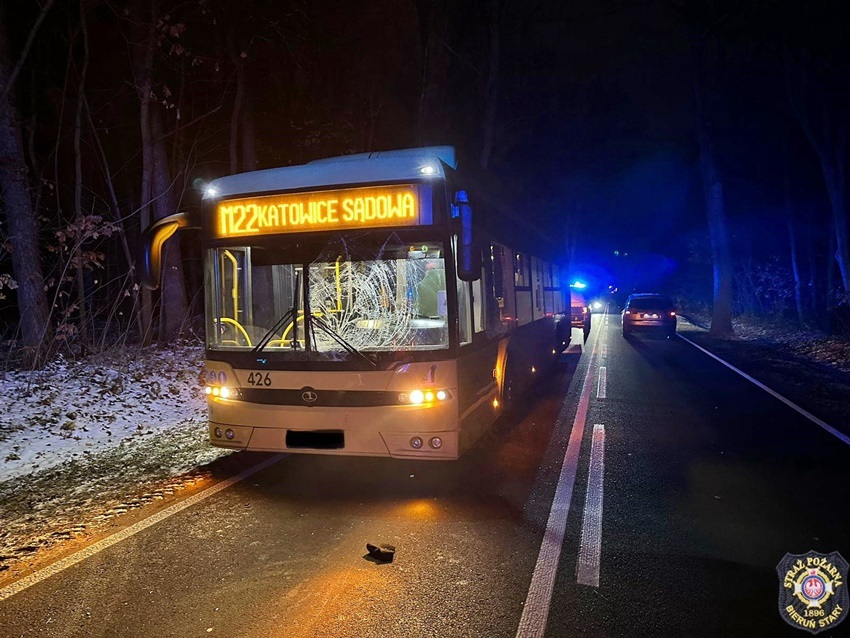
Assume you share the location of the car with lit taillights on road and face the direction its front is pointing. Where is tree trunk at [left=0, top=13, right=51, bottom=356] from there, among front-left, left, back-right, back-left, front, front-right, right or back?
back-left

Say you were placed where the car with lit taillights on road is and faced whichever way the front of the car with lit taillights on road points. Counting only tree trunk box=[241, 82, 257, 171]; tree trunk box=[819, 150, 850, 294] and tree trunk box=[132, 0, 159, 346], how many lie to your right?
1

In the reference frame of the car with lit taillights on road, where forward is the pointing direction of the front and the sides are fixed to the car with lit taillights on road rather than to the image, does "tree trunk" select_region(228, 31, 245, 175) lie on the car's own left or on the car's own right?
on the car's own left

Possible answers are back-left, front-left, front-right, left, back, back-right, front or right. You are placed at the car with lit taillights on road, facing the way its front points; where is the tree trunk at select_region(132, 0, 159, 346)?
back-left

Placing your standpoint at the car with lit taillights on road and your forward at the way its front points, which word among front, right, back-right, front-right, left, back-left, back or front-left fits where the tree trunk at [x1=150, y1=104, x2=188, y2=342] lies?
back-left

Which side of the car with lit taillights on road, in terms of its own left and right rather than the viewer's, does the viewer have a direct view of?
back

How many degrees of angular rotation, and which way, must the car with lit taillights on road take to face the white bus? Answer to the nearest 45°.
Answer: approximately 180°
